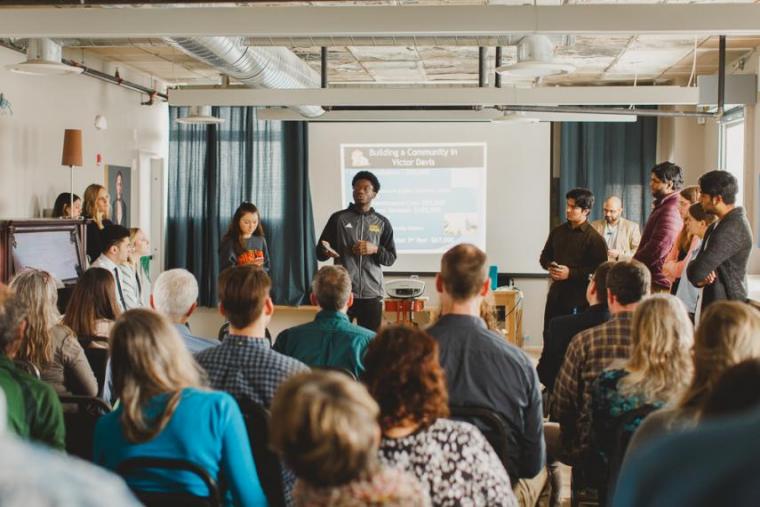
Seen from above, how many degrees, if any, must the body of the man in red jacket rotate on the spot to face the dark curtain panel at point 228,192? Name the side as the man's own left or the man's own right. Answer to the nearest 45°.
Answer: approximately 45° to the man's own right

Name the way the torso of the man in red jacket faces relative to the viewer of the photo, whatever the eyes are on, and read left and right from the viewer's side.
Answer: facing to the left of the viewer

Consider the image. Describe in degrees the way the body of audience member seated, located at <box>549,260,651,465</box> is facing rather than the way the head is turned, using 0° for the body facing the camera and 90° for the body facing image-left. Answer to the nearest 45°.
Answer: approximately 135°

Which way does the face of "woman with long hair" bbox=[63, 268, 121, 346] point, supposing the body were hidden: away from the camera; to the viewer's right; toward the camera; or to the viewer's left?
away from the camera

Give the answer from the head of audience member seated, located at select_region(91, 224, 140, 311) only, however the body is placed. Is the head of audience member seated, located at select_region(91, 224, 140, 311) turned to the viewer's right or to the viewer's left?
to the viewer's right

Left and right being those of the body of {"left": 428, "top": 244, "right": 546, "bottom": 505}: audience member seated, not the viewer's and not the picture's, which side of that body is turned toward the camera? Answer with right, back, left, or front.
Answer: back

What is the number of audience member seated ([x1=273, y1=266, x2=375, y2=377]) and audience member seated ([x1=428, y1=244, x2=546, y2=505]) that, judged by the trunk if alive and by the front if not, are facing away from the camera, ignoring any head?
2

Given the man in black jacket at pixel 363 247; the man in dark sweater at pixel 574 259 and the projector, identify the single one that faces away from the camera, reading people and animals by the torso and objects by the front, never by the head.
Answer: the projector

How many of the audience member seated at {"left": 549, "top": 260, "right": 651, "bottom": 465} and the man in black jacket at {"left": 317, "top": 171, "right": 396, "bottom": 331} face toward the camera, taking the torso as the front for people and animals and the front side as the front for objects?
1

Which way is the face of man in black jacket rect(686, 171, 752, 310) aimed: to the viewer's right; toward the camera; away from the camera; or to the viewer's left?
to the viewer's left

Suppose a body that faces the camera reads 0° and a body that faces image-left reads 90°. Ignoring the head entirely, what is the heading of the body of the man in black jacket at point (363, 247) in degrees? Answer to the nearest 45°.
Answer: approximately 0°

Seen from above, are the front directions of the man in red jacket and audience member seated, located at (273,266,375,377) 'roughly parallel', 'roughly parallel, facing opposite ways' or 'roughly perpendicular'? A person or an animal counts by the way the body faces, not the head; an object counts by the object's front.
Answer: roughly perpendicular
